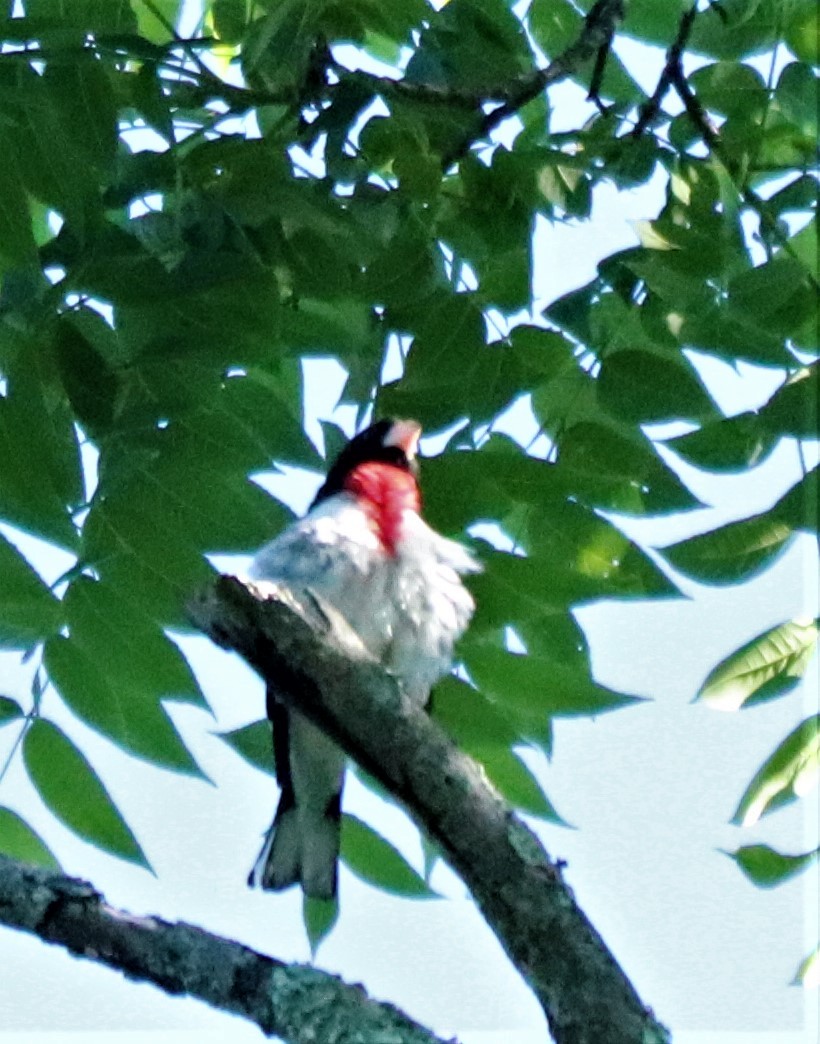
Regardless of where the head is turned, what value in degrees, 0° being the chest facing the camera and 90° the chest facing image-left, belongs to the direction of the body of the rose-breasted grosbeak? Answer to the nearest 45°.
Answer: approximately 315°
